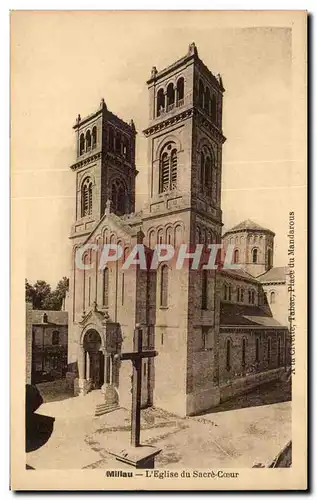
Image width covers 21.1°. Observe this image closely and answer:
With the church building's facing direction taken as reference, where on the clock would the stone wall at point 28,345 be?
The stone wall is roughly at 1 o'clock from the church building.
